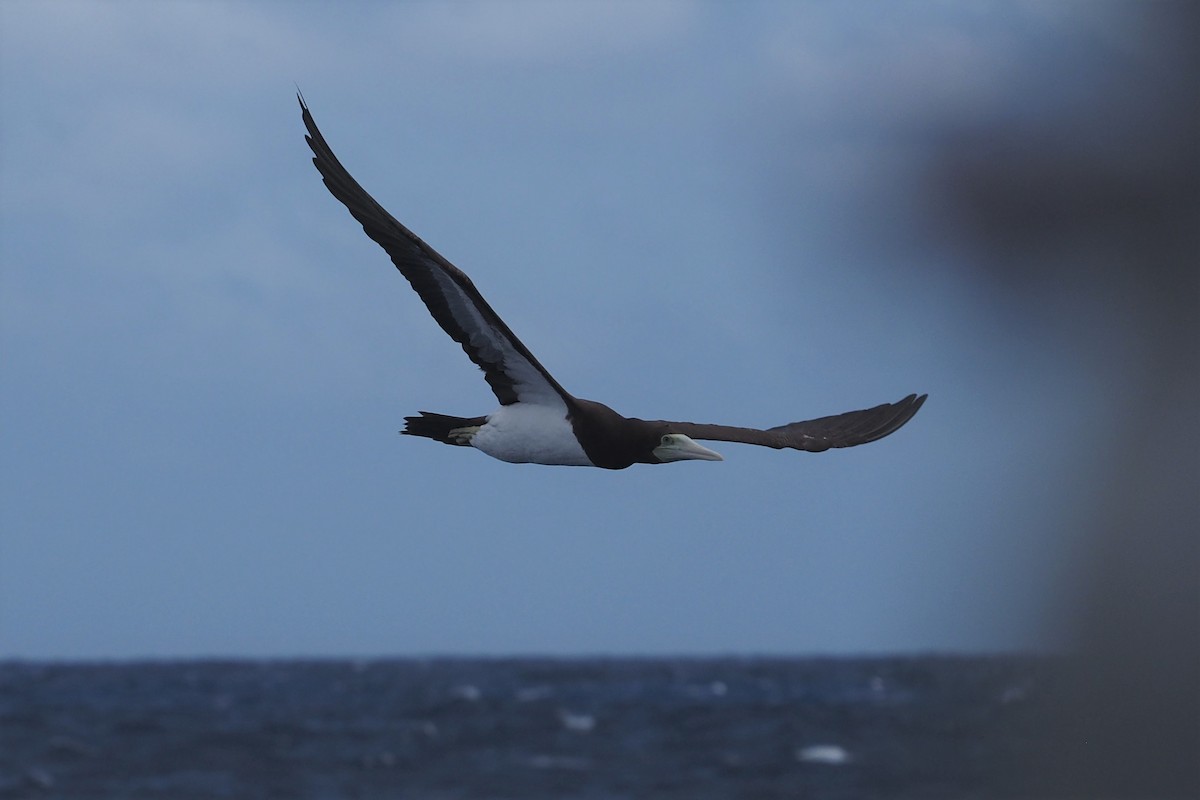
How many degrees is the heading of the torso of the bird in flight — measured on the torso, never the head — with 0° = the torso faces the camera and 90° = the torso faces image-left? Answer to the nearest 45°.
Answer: approximately 315°
